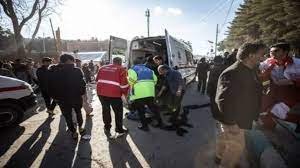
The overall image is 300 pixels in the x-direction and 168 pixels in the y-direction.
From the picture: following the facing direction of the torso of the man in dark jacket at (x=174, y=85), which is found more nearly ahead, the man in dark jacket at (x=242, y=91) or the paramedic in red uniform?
the paramedic in red uniform

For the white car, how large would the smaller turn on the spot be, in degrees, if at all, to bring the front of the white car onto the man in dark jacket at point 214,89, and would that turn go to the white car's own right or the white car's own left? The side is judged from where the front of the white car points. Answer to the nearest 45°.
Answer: approximately 45° to the white car's own right

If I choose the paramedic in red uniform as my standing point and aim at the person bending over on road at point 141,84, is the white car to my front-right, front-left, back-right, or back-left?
back-left

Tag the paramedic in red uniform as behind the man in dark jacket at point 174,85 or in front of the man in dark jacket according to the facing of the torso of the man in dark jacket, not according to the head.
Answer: in front

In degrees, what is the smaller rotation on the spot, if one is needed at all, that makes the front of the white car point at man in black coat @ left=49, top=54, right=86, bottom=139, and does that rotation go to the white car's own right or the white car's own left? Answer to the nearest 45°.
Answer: approximately 45° to the white car's own right

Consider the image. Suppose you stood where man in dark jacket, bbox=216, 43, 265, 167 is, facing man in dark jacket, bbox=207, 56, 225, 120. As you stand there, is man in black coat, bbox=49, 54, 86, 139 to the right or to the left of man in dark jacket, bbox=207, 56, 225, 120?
left
